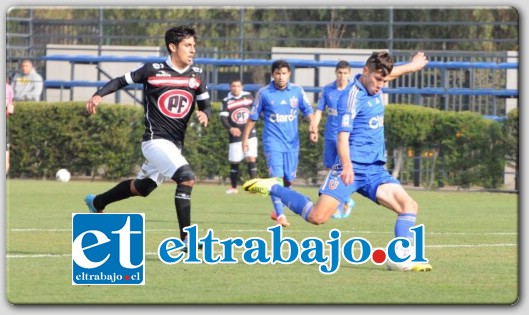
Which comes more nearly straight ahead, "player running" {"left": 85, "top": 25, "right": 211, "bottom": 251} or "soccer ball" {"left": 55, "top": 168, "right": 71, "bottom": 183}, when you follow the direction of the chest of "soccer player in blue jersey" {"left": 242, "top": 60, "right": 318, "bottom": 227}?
the player running

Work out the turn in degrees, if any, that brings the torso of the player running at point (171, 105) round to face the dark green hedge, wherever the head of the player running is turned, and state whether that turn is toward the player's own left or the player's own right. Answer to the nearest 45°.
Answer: approximately 135° to the player's own left

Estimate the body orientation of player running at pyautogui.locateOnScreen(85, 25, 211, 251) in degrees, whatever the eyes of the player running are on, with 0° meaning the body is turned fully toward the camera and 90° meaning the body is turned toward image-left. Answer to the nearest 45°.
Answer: approximately 315°

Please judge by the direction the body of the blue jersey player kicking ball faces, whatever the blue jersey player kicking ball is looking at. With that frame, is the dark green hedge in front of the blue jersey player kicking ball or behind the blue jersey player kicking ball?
behind
